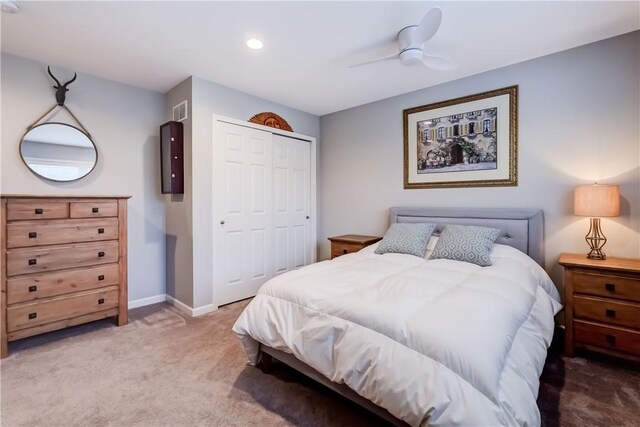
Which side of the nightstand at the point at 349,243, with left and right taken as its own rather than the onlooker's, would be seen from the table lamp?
left

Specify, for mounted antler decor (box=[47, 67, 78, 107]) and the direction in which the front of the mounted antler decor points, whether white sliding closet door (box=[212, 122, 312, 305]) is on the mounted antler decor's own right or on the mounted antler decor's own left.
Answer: on the mounted antler decor's own left

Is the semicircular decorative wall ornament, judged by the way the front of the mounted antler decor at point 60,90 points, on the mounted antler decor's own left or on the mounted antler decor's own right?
on the mounted antler decor's own left

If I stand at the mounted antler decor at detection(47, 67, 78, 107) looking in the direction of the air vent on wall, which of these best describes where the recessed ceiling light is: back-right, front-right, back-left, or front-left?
front-right

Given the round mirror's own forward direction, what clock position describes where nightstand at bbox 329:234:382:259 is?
The nightstand is roughly at 10 o'clock from the round mirror.

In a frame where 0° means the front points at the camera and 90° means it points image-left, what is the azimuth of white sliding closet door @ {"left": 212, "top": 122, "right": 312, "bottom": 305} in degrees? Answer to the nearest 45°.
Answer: approximately 315°

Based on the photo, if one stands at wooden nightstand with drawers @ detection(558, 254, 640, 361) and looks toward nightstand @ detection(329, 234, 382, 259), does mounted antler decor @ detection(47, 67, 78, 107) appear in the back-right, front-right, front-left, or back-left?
front-left

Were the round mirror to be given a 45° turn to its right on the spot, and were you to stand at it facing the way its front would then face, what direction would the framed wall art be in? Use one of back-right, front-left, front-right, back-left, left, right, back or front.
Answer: left

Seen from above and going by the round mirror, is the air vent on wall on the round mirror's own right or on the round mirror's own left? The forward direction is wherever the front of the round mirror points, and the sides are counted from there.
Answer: on the round mirror's own left

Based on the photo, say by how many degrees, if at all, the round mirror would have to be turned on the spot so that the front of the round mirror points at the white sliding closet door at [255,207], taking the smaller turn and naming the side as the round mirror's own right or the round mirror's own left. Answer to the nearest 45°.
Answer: approximately 90° to the round mirror's own left

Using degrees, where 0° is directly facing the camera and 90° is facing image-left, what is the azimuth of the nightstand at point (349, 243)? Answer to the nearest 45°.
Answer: approximately 45°

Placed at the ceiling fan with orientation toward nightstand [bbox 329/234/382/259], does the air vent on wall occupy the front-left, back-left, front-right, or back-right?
front-left
